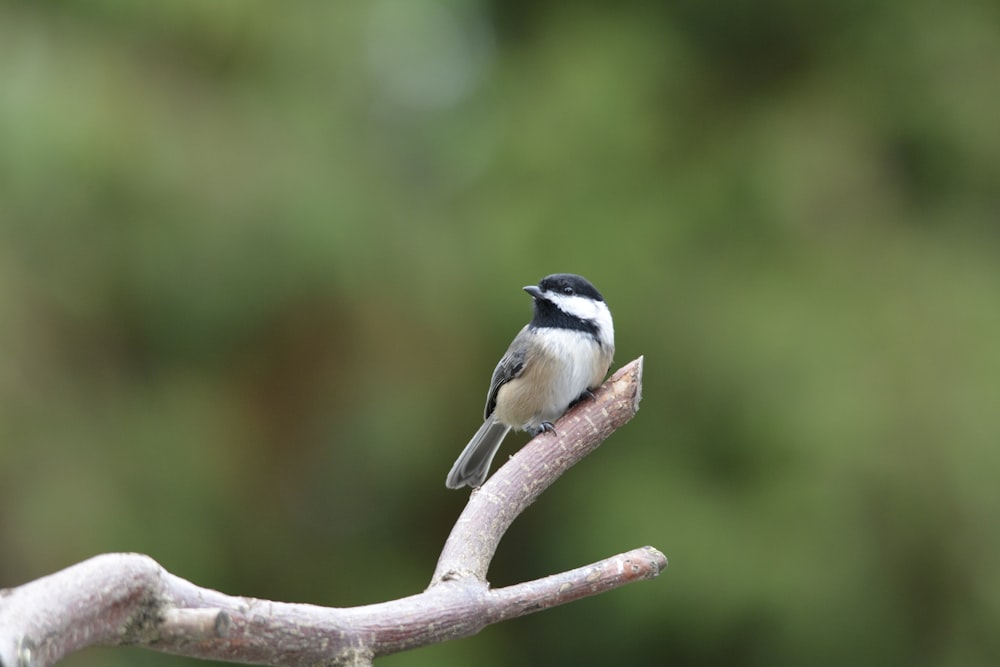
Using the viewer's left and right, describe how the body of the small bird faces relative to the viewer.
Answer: facing the viewer and to the right of the viewer
